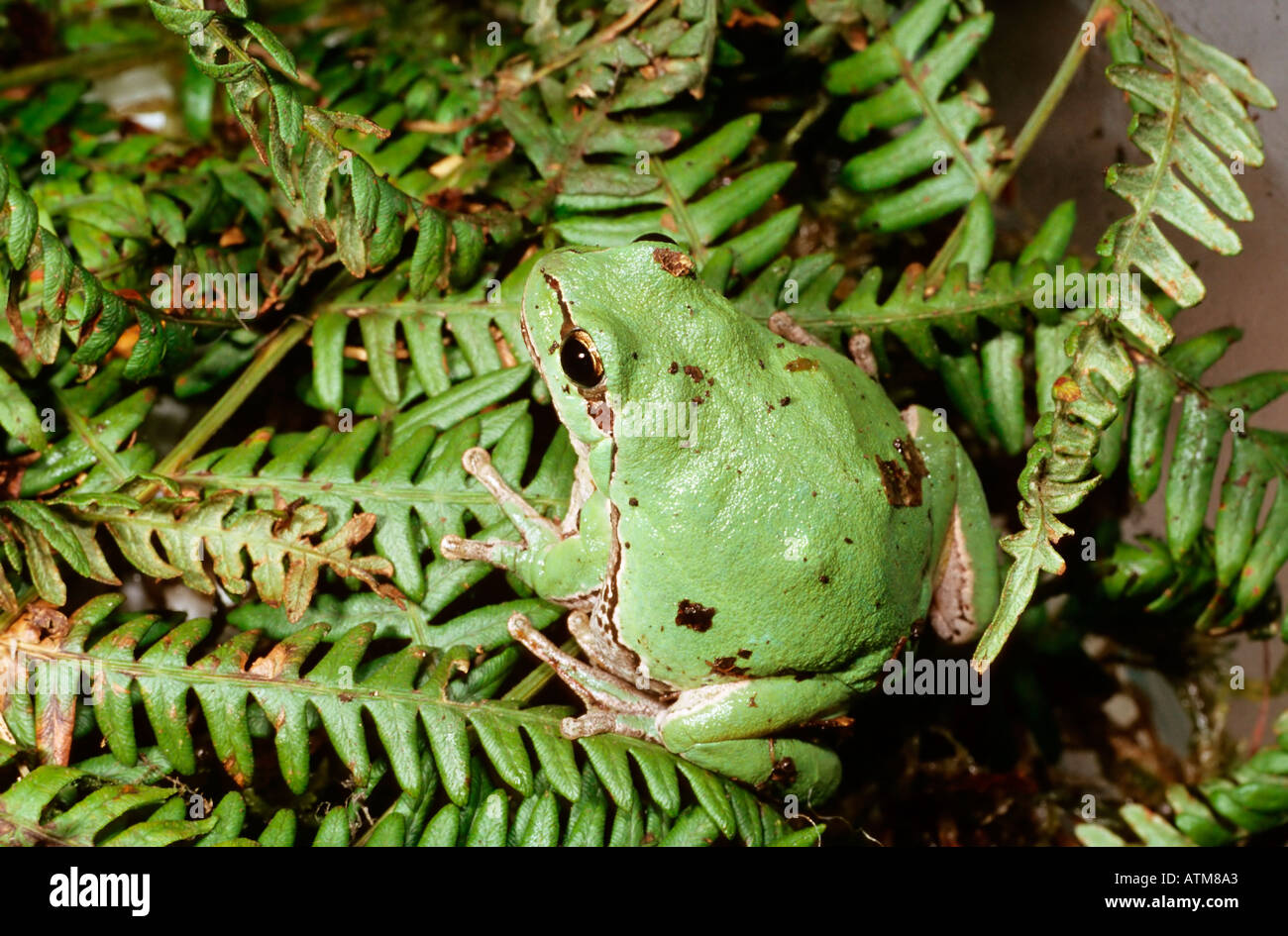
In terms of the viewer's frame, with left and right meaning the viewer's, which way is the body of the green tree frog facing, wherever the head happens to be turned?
facing away from the viewer and to the left of the viewer

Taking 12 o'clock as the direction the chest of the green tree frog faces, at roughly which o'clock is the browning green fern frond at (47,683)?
The browning green fern frond is roughly at 10 o'clock from the green tree frog.
